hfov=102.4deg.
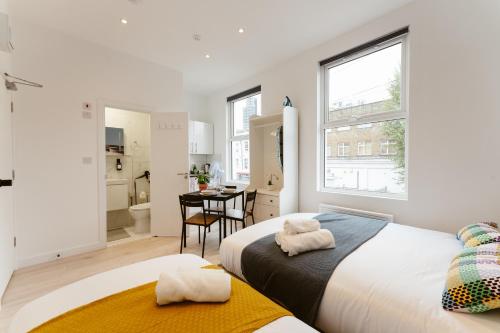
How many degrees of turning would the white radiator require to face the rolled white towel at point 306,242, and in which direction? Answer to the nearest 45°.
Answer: approximately 45° to its left

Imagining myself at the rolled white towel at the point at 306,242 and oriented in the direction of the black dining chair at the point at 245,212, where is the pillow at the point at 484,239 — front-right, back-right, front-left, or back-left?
back-right

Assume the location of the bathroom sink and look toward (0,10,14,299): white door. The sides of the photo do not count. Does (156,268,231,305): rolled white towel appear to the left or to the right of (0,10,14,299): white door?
left

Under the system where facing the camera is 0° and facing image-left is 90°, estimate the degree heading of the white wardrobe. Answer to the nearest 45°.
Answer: approximately 45°

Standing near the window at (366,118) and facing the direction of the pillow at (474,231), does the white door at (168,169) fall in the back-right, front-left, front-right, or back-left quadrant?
back-right

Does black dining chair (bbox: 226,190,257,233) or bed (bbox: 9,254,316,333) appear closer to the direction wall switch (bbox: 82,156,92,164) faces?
the bed

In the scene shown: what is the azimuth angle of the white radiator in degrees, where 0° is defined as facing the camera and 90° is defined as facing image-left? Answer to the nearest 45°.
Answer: approximately 45°

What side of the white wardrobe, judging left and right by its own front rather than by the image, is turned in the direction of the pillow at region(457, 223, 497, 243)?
left
